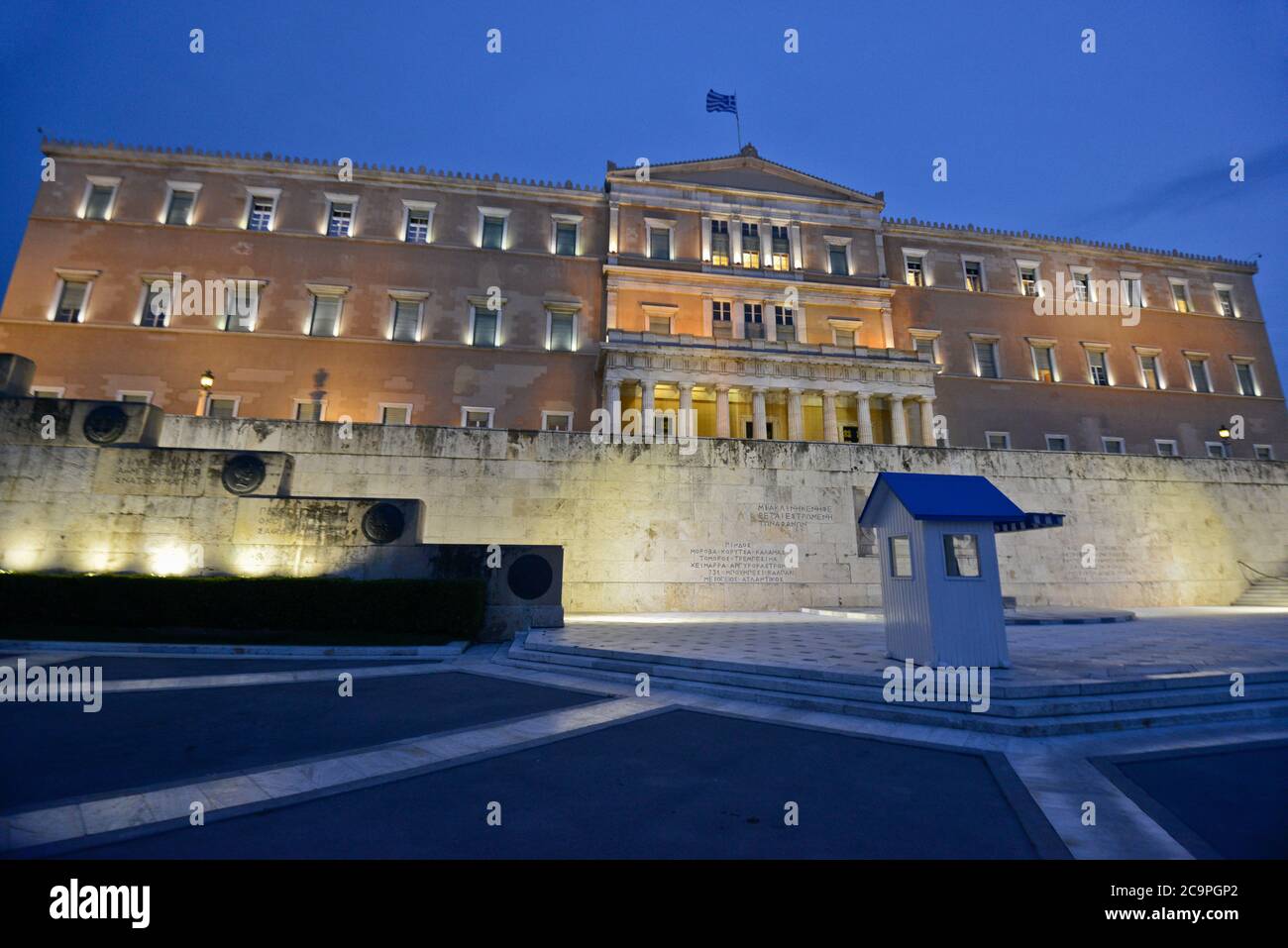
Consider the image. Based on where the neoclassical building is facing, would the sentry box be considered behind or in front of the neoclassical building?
in front

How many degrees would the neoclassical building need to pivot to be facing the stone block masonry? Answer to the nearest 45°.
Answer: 0° — it already faces it

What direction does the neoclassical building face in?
toward the camera
